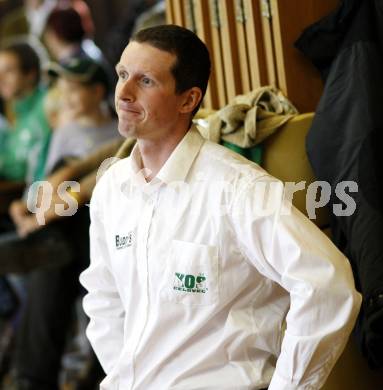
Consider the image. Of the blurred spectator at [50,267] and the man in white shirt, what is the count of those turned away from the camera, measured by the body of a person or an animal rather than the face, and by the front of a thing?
0

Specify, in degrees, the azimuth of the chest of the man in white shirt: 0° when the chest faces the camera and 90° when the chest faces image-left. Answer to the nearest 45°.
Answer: approximately 45°

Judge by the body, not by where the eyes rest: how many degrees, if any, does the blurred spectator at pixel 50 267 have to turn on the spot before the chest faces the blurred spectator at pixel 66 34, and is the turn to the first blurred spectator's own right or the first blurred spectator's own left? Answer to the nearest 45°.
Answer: approximately 135° to the first blurred spectator's own right

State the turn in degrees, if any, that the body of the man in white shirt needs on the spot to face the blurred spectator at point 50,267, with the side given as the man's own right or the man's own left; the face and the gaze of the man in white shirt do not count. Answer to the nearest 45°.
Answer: approximately 90° to the man's own right

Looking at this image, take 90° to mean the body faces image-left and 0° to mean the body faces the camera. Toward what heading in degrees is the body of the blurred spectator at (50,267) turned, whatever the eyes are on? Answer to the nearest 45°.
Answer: approximately 45°

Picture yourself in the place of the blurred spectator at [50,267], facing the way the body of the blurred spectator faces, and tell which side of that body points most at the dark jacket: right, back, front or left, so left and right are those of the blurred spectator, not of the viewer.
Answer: left

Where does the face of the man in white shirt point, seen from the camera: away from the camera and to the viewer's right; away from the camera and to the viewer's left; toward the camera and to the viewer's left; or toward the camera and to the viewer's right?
toward the camera and to the viewer's left
